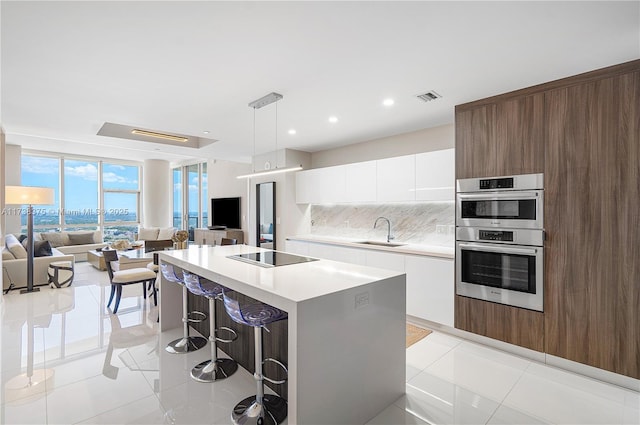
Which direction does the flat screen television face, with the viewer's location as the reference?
facing the viewer and to the left of the viewer

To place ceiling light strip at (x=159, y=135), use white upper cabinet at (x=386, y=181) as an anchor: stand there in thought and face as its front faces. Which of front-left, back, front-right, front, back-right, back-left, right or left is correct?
front-right

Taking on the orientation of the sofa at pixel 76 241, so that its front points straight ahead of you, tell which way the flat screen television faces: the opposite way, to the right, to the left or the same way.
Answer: to the right

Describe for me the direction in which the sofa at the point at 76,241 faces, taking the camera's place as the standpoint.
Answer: facing the viewer

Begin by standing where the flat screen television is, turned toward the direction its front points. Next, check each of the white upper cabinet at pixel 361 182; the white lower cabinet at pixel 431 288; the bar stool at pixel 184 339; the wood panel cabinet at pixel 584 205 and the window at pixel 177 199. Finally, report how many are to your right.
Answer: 1

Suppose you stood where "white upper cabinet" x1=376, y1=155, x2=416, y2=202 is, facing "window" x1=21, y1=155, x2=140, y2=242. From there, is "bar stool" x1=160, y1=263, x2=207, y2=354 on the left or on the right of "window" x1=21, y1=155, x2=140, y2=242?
left

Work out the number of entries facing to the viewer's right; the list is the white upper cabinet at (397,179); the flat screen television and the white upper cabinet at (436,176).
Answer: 0

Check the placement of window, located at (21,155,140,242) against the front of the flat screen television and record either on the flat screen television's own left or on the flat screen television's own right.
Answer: on the flat screen television's own right

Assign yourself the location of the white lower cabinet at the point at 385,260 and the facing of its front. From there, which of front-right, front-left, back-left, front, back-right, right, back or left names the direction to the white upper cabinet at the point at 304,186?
right

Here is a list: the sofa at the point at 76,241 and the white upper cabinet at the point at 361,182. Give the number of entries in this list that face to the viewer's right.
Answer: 0

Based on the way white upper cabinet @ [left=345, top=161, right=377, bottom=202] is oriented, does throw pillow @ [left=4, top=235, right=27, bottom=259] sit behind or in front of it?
in front

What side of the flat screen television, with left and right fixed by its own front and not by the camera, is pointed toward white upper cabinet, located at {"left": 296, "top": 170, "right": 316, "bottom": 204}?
left

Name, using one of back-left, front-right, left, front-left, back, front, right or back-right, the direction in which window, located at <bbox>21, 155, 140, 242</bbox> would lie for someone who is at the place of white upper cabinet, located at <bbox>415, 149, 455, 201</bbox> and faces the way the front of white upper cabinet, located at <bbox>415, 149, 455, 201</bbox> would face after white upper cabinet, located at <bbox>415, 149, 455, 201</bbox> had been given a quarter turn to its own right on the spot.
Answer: front-left

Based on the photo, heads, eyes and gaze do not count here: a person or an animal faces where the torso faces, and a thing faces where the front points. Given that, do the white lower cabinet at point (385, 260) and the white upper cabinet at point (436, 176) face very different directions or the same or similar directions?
same or similar directions

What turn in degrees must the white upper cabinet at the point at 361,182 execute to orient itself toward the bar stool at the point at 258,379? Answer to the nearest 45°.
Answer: approximately 45° to its left

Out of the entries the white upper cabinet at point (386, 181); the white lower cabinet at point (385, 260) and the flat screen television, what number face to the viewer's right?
0

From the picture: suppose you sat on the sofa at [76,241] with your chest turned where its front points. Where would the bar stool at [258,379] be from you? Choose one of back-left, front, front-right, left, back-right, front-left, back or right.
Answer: front

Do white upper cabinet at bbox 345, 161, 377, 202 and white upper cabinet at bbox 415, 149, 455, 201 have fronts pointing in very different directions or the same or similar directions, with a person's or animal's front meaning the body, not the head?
same or similar directions
